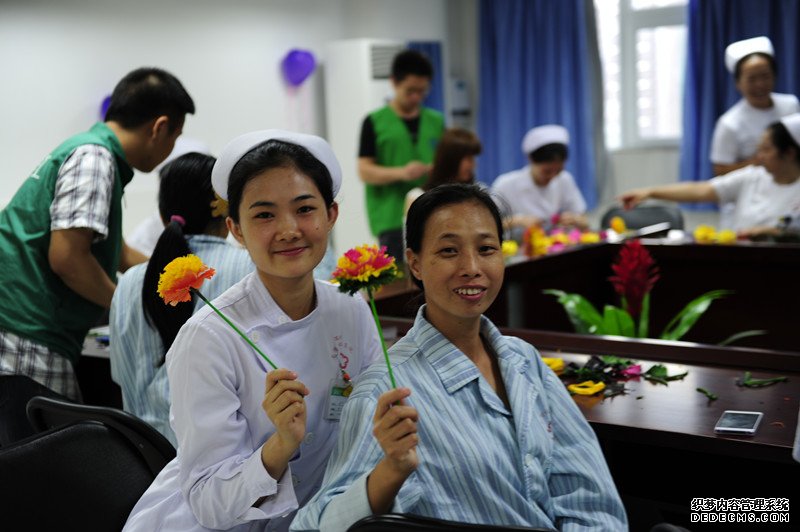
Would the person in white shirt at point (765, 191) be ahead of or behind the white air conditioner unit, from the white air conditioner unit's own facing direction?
ahead

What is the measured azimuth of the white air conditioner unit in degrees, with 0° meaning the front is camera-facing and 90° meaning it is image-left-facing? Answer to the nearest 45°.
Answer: approximately 315°

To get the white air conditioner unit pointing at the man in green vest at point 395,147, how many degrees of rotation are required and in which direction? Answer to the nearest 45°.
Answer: approximately 45° to its right

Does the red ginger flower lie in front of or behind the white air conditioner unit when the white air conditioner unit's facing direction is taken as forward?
in front

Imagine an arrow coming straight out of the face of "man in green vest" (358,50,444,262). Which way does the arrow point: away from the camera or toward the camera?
toward the camera

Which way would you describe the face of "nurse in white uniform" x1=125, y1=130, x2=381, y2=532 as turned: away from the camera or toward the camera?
toward the camera

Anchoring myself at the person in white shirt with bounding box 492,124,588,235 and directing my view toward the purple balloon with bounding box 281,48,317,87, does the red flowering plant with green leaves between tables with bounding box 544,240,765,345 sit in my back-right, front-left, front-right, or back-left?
back-left

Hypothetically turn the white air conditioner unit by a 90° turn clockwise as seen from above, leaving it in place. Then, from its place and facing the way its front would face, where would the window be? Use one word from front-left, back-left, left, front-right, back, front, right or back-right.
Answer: back-left

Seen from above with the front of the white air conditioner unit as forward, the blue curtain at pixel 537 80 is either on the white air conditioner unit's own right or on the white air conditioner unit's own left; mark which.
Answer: on the white air conditioner unit's own left
